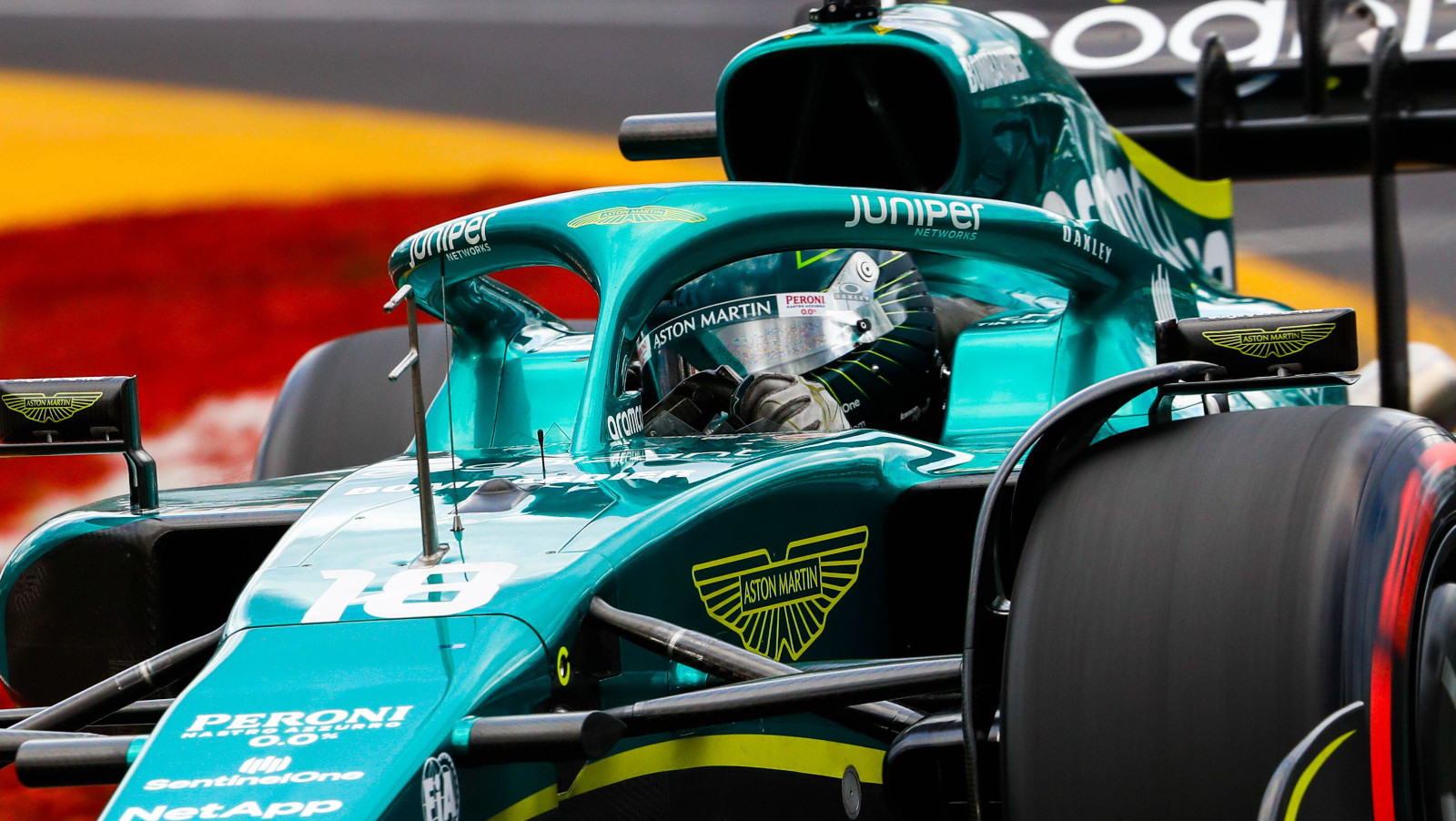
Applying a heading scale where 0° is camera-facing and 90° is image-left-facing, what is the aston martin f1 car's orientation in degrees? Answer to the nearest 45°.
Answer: approximately 45°
